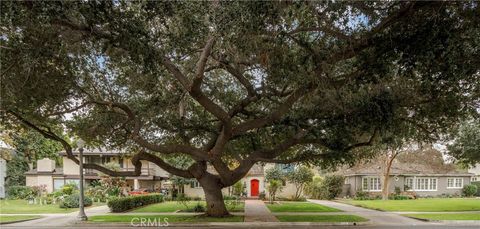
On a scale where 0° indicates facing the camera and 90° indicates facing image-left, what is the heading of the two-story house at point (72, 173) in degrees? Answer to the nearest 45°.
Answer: approximately 0°

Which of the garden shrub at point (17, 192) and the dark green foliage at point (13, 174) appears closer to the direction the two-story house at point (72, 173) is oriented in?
the garden shrub

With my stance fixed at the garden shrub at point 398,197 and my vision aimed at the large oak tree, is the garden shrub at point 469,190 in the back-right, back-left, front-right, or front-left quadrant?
back-left

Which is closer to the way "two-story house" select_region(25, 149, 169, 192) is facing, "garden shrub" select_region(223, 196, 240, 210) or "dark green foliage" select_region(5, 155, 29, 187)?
the garden shrub

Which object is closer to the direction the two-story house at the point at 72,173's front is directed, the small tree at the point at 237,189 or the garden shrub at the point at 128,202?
the garden shrub

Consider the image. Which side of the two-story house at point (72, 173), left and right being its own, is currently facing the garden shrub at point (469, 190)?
left

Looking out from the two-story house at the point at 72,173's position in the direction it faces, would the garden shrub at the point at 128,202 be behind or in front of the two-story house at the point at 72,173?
in front
